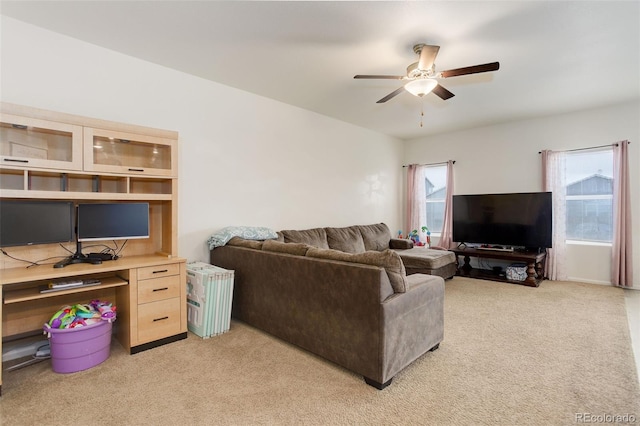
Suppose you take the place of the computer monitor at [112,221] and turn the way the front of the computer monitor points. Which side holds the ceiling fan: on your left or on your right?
on your left

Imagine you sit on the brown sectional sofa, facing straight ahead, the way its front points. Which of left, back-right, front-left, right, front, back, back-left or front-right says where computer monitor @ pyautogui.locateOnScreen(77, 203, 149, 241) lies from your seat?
back-left

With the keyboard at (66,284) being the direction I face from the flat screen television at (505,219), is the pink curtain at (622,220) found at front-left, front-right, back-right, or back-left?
back-left

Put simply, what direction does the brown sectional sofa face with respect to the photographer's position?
facing away from the viewer and to the right of the viewer

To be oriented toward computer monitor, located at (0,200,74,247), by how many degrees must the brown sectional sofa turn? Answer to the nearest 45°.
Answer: approximately 135° to its left

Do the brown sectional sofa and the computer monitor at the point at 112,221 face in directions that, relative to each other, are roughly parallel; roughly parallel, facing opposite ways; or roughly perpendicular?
roughly perpendicular

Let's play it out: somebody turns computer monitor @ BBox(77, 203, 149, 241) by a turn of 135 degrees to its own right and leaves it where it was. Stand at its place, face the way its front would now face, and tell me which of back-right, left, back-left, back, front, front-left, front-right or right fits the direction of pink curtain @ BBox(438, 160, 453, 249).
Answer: back-right
